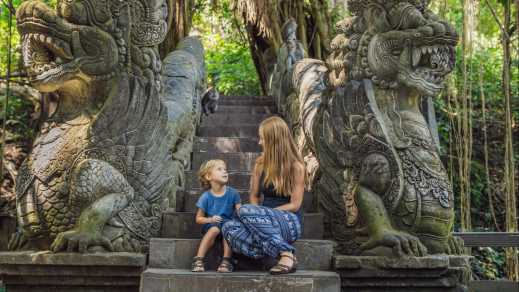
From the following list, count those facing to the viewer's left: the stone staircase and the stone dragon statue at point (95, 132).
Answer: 1

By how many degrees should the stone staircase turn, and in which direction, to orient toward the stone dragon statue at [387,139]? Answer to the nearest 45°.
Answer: approximately 90° to its left

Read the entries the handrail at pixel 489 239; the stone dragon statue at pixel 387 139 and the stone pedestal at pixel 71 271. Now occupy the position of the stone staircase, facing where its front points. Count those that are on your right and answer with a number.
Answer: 1

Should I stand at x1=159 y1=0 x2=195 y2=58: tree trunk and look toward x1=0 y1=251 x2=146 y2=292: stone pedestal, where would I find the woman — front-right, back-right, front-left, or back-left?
front-left

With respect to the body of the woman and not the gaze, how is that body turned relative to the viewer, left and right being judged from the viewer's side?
facing the viewer and to the left of the viewer

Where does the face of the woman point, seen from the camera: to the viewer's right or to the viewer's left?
to the viewer's left

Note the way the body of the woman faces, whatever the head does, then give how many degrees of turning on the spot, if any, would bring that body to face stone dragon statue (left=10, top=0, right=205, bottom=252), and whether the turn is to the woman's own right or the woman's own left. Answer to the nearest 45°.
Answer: approximately 45° to the woman's own right

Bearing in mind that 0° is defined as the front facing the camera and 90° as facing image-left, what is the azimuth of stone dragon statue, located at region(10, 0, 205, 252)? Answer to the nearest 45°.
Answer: approximately 90°

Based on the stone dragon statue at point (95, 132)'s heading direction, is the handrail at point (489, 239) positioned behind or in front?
behind

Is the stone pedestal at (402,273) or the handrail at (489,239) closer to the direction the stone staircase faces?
the stone pedestal

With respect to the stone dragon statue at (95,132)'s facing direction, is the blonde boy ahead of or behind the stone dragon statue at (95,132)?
behind

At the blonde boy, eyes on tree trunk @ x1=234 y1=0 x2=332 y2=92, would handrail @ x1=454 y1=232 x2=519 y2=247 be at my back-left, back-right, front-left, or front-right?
front-right

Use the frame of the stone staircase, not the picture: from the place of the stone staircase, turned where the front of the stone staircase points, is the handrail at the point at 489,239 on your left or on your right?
on your left

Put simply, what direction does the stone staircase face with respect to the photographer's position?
facing the viewer
